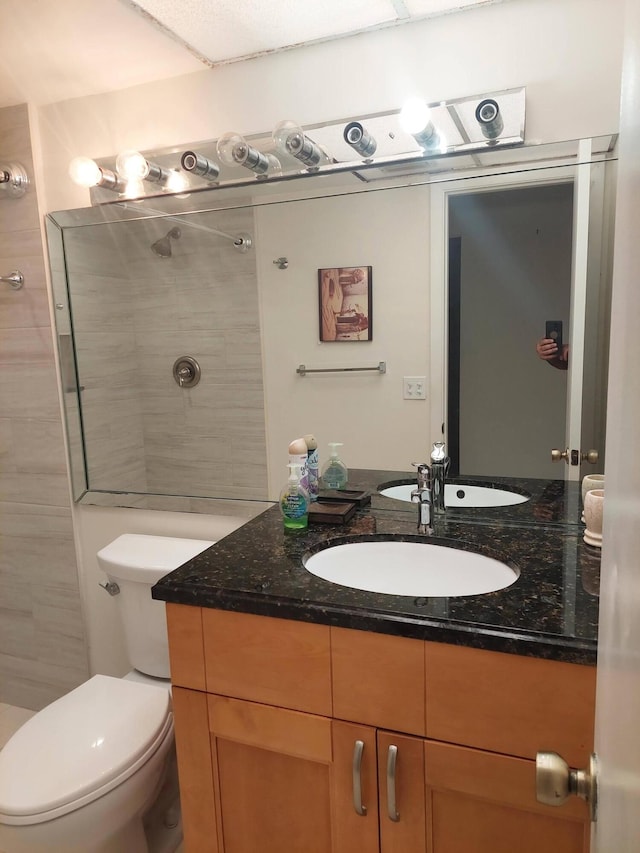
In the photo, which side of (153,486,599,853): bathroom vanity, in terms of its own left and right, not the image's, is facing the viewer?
front

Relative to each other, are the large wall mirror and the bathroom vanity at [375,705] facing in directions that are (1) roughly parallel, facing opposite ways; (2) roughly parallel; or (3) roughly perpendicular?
roughly parallel

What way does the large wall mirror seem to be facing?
toward the camera

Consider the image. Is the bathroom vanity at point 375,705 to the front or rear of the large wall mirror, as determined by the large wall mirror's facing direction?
to the front

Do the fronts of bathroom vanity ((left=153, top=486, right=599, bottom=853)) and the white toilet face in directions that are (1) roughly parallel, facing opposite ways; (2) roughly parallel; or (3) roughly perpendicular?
roughly parallel

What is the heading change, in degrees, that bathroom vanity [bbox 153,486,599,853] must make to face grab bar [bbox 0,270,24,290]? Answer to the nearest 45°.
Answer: approximately 135° to its right

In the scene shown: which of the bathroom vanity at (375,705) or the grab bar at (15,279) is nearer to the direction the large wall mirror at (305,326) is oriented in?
the bathroom vanity

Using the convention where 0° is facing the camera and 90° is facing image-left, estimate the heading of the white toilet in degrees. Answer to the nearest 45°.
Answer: approximately 45°

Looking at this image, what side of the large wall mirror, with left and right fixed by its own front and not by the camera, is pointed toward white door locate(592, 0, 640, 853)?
front

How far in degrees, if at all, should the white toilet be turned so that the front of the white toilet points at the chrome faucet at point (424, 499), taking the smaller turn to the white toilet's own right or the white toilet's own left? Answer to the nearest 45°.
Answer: approximately 135° to the white toilet's own left

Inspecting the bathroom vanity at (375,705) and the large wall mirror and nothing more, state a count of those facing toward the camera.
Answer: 2

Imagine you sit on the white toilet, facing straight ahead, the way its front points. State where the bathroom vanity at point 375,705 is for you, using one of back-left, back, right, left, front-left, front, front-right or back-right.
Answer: left
